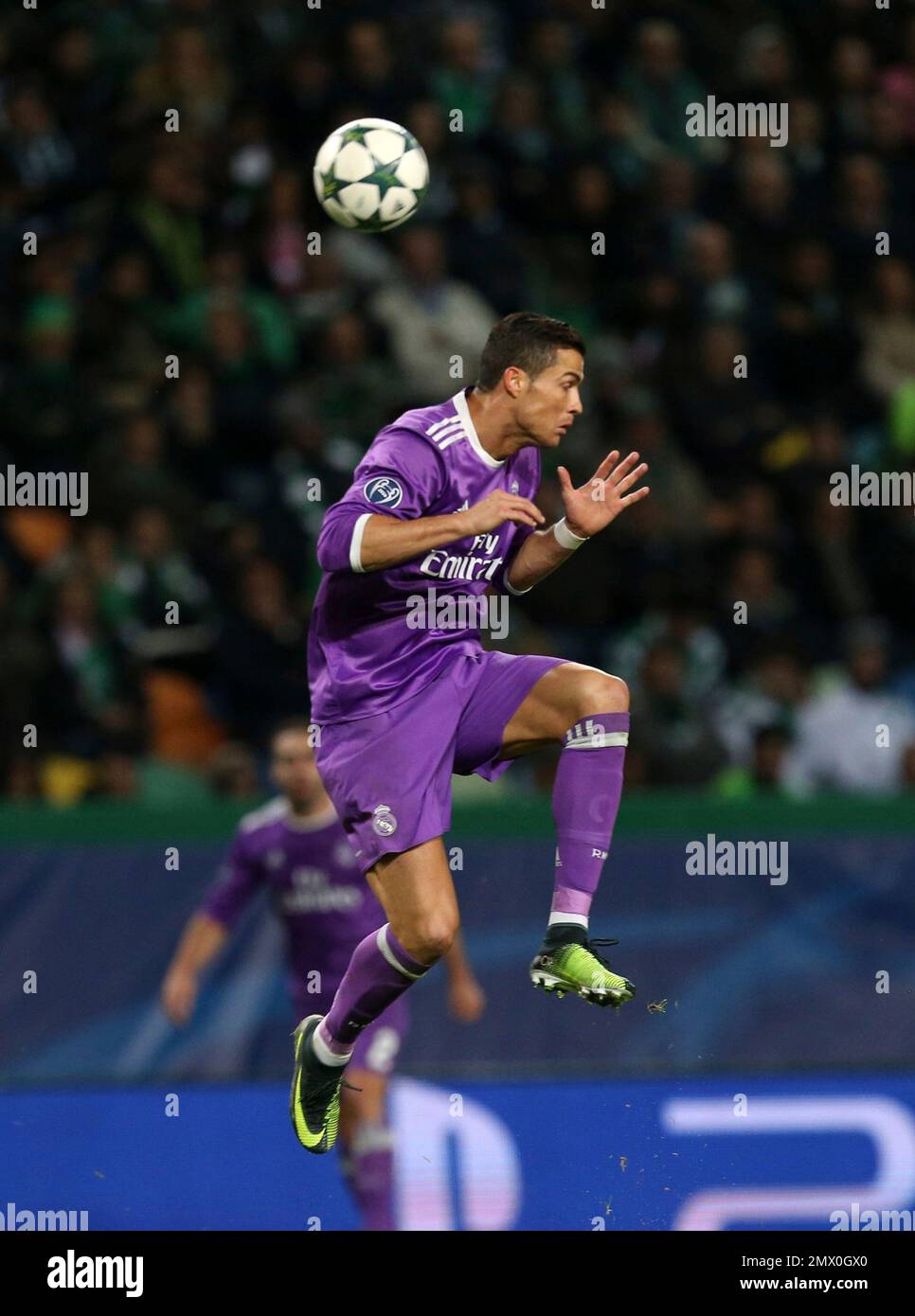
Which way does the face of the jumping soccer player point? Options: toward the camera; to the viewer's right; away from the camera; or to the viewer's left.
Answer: to the viewer's right

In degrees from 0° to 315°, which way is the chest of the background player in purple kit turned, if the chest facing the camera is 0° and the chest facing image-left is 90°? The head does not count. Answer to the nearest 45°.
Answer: approximately 0°

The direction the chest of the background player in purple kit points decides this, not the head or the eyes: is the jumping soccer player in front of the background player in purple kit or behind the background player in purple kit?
in front
